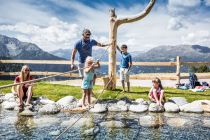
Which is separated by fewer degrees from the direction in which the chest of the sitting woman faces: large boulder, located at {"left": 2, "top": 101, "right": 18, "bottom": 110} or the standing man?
the large boulder

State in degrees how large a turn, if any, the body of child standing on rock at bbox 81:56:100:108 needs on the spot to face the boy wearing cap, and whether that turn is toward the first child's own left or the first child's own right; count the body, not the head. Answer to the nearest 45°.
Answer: approximately 90° to the first child's own left

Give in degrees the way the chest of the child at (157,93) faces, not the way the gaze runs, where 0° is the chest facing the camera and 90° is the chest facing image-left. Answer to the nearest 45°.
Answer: approximately 0°

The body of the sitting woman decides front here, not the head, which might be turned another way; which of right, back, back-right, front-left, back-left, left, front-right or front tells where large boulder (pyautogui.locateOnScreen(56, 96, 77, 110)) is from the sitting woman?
left

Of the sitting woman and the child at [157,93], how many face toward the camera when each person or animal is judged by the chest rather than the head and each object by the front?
2

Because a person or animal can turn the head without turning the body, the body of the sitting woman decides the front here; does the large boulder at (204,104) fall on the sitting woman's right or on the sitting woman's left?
on the sitting woman's left

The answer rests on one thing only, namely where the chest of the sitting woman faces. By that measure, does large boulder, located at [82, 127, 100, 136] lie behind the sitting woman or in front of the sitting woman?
in front
